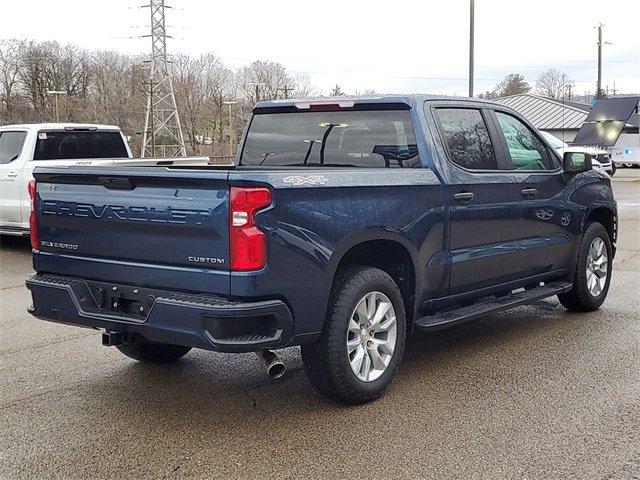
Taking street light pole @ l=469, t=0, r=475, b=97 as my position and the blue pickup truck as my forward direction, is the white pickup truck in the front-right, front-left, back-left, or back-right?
front-right

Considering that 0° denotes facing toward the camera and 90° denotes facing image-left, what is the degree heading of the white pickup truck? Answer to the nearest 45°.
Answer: approximately 135°

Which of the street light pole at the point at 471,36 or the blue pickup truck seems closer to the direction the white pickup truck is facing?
the street light pole

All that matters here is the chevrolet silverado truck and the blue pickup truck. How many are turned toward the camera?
0

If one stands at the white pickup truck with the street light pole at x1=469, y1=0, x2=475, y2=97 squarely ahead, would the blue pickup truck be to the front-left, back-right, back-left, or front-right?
back-right

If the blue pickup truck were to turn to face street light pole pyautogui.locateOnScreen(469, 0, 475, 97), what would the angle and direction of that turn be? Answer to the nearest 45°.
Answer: approximately 45° to its left

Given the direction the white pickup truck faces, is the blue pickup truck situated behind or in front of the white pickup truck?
behind

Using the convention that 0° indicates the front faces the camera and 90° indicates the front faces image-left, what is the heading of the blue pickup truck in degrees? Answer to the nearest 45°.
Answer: approximately 225°

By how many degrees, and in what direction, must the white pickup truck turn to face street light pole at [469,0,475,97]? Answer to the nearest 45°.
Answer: approximately 90° to its right
